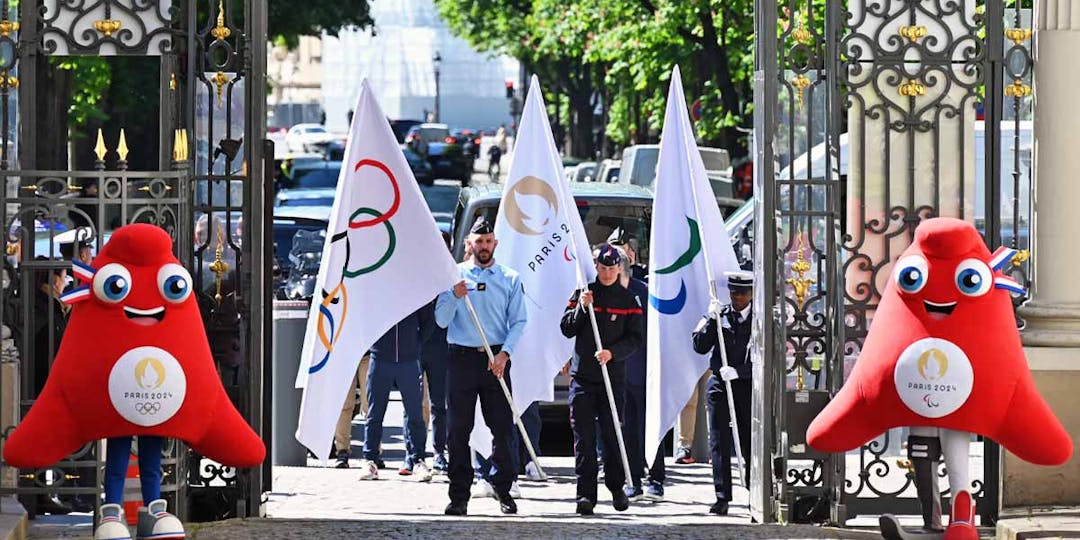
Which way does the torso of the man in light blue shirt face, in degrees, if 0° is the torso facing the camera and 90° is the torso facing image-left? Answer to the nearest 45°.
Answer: approximately 0°

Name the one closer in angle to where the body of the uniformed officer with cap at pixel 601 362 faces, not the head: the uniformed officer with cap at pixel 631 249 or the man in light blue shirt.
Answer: the man in light blue shirt

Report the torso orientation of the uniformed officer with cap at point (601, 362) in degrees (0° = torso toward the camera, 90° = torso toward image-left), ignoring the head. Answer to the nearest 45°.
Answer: approximately 0°

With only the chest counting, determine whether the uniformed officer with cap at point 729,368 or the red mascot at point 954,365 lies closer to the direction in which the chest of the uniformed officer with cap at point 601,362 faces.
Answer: the red mascot
